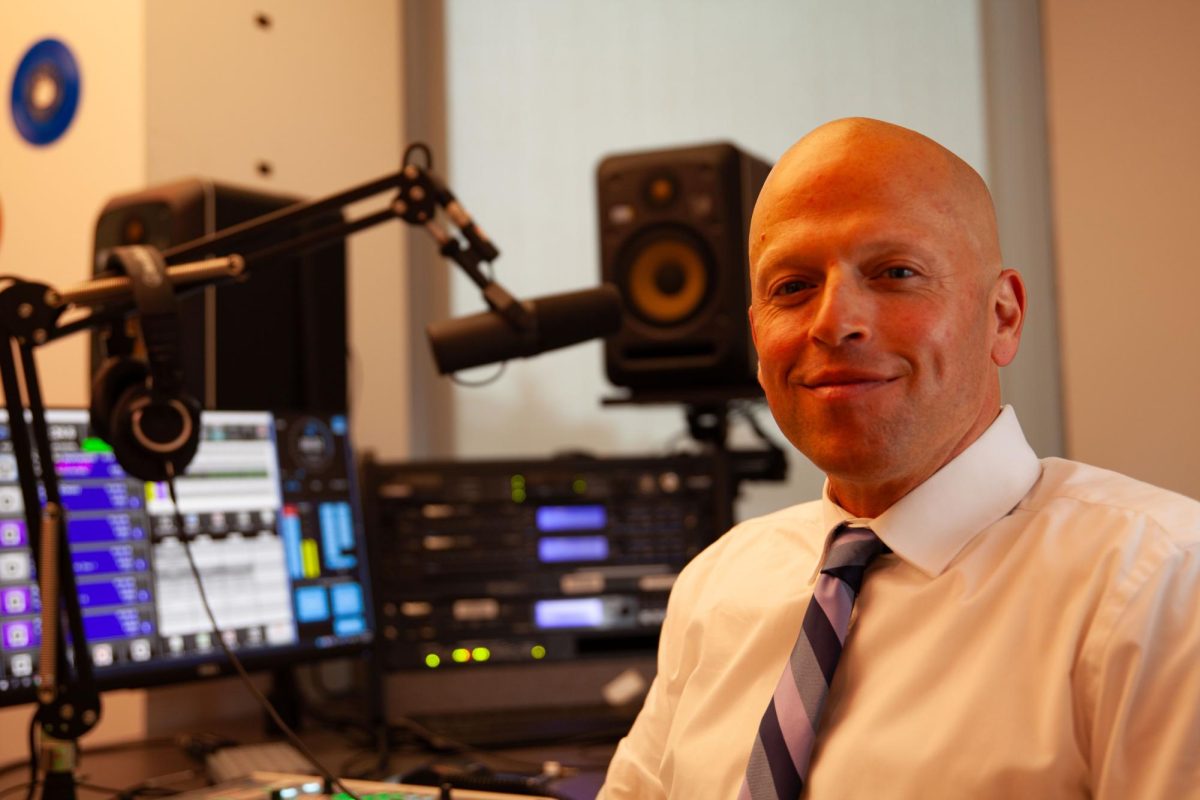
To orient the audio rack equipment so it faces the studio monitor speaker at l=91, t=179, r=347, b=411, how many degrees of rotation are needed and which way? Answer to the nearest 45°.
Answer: approximately 90° to its right

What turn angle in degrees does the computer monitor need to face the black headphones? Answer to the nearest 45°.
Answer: approximately 45° to its right

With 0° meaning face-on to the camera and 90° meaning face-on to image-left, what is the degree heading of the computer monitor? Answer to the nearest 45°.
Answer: approximately 315°

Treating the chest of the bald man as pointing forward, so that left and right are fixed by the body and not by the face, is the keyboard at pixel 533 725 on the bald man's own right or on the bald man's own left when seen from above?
on the bald man's own right

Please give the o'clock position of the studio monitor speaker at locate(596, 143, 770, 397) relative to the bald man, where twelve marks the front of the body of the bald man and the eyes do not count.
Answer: The studio monitor speaker is roughly at 4 o'clock from the bald man.

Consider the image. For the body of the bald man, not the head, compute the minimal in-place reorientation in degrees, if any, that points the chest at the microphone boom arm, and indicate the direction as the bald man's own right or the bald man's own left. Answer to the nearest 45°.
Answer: approximately 45° to the bald man's own right
